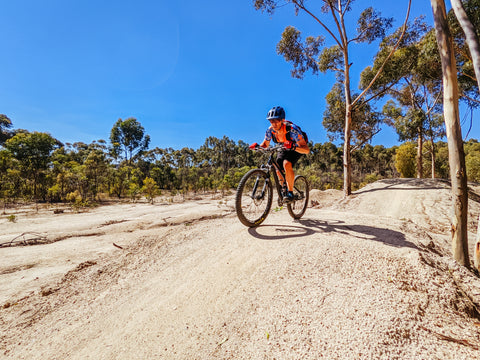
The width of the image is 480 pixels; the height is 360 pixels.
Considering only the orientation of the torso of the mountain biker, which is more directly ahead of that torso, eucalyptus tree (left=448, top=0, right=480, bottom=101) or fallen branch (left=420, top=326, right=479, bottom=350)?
the fallen branch

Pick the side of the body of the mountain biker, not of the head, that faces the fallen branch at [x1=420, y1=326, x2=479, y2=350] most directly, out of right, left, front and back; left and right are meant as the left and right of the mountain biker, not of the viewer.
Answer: left

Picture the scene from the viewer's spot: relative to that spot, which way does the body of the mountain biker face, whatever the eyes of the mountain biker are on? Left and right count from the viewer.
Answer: facing the viewer and to the left of the viewer

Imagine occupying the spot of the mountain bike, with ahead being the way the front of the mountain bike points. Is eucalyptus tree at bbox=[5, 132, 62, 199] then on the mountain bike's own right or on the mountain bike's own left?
on the mountain bike's own right

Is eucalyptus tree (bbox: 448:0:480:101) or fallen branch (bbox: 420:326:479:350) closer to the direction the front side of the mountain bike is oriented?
the fallen branch

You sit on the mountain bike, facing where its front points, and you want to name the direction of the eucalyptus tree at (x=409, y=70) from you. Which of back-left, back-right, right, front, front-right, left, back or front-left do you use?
back

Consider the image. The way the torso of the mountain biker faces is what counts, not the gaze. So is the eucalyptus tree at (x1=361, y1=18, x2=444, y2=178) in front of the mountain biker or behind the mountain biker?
behind

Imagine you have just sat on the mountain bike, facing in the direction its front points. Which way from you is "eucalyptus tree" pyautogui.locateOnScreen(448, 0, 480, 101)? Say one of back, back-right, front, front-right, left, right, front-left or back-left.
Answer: back

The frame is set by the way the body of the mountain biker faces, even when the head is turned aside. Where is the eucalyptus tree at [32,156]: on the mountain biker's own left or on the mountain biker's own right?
on the mountain biker's own right

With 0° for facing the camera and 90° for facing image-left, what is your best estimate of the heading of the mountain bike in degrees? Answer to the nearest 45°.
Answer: approximately 45°

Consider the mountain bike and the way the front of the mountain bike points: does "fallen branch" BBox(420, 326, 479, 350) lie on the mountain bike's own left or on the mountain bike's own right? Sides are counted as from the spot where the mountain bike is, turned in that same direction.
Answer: on the mountain bike's own left
